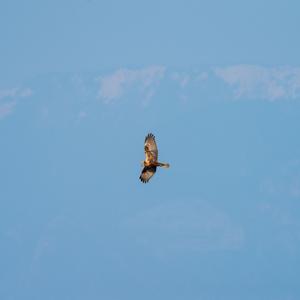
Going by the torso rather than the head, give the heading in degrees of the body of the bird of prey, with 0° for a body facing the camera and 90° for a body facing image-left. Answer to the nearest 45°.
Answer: approximately 90°
